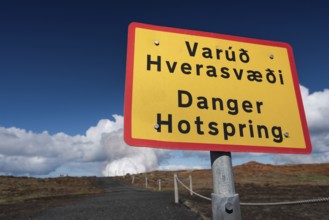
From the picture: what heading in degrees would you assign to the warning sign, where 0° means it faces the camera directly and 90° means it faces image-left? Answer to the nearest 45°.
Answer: approximately 315°
